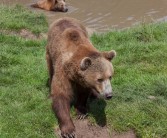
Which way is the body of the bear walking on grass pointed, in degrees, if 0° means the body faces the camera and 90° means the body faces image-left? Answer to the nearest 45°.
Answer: approximately 315°

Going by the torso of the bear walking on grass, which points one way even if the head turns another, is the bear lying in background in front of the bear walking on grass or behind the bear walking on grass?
behind
